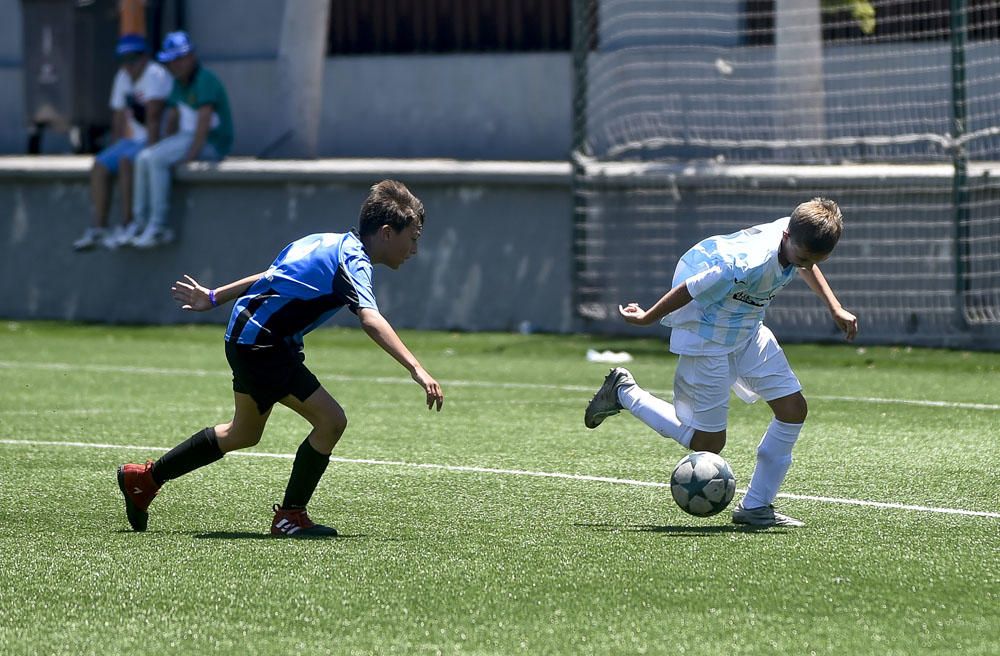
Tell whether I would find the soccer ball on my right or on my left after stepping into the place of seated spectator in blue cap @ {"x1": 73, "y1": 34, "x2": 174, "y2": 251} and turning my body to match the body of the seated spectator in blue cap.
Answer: on my left

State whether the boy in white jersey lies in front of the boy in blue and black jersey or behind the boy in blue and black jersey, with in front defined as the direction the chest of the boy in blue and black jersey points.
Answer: in front

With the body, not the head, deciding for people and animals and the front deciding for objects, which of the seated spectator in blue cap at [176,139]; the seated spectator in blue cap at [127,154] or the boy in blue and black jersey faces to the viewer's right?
the boy in blue and black jersey

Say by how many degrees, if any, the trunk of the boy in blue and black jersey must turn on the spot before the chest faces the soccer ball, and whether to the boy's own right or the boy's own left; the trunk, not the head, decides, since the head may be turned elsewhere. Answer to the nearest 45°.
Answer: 0° — they already face it

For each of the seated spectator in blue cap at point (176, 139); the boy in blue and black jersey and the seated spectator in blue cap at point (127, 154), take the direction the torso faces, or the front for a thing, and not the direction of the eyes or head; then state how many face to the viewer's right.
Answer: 1

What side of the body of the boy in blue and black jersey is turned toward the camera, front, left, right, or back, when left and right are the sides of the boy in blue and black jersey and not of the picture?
right

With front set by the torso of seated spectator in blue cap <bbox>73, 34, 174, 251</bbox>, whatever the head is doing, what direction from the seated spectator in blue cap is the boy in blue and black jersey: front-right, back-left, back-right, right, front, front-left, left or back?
front-left

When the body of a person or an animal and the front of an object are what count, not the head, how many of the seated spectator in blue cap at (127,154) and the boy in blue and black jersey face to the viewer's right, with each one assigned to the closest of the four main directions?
1

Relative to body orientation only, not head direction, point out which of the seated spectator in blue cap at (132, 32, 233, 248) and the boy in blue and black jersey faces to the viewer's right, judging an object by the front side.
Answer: the boy in blue and black jersey

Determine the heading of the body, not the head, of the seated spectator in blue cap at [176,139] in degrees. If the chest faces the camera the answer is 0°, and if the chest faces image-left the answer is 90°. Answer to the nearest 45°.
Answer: approximately 45°

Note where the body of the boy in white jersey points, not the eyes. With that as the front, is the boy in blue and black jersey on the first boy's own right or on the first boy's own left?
on the first boy's own right

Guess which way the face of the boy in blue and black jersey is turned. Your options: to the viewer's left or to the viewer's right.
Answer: to the viewer's right

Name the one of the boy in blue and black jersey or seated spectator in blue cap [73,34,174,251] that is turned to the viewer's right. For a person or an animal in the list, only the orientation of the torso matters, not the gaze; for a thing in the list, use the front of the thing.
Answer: the boy in blue and black jersey
